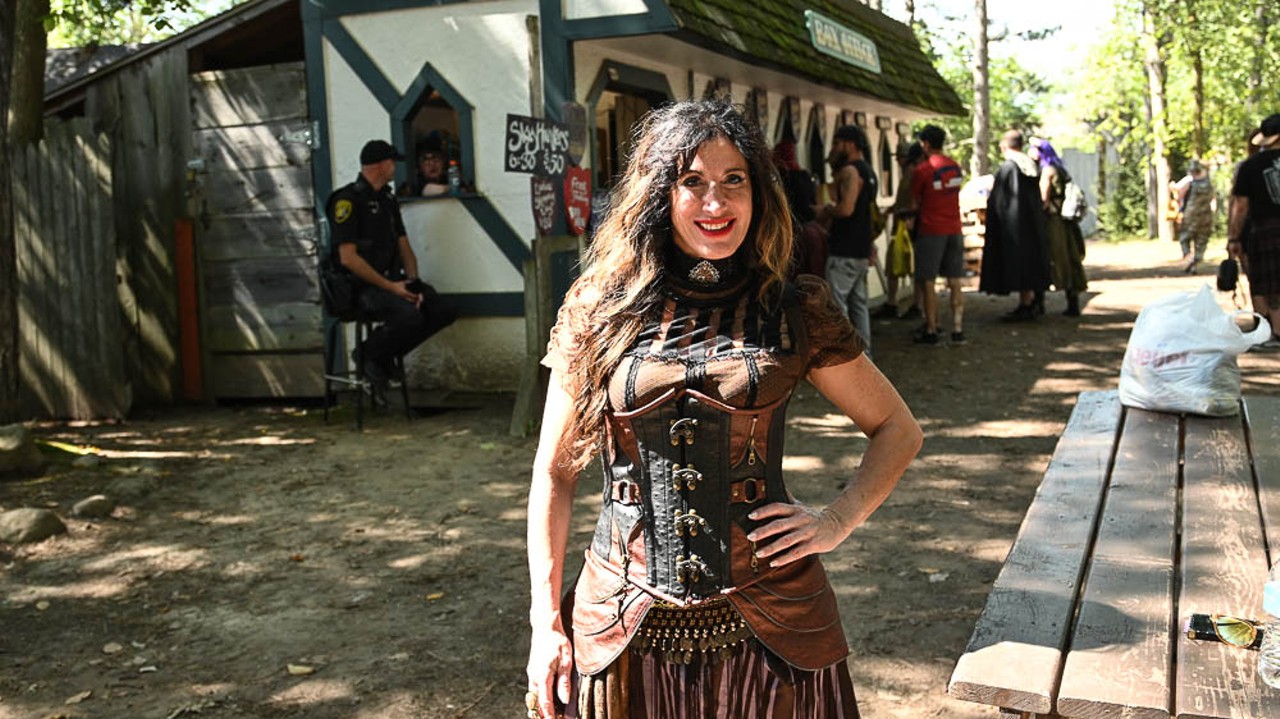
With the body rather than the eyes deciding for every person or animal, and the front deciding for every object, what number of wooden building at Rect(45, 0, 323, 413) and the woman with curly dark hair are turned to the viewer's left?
0

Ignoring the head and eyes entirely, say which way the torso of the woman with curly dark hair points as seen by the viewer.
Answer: toward the camera

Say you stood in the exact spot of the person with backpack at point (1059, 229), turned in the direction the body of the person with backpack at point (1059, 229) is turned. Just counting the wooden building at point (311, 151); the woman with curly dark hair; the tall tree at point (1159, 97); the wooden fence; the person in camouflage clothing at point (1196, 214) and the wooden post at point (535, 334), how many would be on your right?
2

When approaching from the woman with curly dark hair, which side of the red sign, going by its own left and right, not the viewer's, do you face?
front

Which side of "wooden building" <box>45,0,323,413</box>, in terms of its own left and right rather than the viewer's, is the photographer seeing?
front

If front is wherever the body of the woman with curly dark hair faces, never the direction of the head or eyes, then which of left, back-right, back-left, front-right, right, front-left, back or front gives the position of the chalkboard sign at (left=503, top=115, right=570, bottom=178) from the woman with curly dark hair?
back

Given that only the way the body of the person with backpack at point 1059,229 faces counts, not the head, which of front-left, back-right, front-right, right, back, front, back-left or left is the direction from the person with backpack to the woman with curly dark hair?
left

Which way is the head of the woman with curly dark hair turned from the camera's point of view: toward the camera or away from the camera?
toward the camera

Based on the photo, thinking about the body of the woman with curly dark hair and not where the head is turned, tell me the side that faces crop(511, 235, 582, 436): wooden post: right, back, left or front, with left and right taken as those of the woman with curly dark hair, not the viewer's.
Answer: back

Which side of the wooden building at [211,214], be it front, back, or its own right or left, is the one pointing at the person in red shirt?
left

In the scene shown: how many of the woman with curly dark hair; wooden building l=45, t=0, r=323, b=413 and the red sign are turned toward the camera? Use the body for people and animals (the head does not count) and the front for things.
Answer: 3

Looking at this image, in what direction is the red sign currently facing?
toward the camera

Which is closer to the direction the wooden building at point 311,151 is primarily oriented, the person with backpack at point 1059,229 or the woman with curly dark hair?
the woman with curly dark hair
